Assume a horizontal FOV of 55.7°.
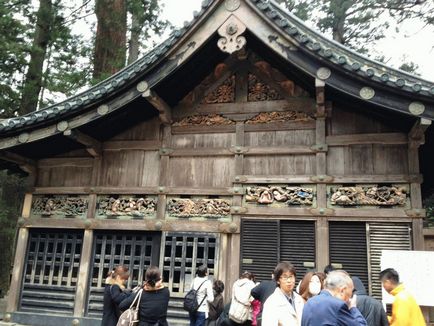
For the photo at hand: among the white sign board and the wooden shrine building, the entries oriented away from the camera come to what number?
0

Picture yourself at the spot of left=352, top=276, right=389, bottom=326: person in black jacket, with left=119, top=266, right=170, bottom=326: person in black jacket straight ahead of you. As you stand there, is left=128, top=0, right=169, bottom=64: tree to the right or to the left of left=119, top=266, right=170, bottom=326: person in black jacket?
right

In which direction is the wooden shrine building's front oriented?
toward the camera

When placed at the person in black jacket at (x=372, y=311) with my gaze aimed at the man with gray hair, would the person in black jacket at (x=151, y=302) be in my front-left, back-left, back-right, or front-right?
front-right

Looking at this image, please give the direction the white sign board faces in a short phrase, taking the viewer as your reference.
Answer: facing the viewer

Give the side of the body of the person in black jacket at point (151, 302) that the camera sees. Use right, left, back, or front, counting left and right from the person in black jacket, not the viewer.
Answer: back

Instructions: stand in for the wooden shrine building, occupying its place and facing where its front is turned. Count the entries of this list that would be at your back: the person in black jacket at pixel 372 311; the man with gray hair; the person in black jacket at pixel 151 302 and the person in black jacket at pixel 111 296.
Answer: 0

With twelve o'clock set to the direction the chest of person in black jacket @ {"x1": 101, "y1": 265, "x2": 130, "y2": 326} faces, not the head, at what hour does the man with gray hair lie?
The man with gray hair is roughly at 2 o'clock from the person in black jacket.

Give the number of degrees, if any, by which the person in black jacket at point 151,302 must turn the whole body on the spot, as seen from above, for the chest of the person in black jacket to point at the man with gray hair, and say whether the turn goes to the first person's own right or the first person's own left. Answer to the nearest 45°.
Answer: approximately 135° to the first person's own right

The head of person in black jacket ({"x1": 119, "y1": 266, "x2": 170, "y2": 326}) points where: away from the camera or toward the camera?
away from the camera

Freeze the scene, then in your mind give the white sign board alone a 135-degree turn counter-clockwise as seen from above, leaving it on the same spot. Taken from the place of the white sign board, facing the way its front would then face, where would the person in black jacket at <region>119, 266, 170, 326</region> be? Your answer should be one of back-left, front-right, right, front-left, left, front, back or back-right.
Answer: back
